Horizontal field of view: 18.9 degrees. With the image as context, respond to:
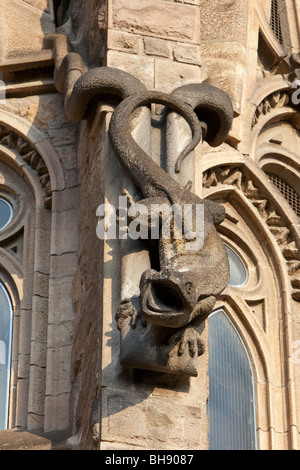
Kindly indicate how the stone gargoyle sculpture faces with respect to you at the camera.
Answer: facing the viewer and to the left of the viewer
